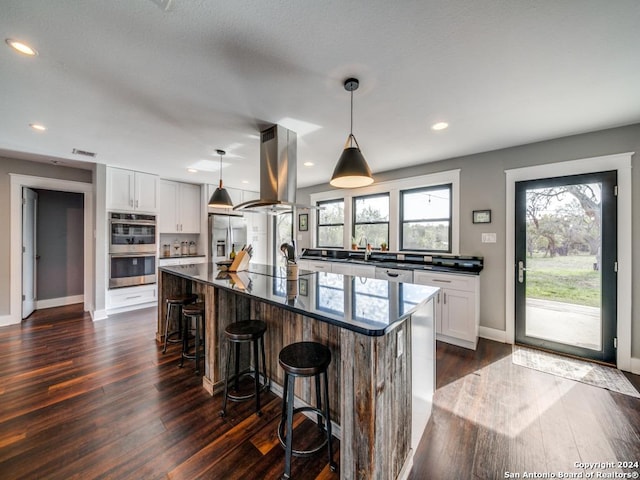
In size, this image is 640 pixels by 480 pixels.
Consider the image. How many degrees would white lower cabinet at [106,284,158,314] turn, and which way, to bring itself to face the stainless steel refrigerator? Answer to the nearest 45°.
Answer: approximately 45° to its left

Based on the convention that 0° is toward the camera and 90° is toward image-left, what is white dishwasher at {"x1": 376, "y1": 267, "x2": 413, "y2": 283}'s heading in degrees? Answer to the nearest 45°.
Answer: approximately 45°

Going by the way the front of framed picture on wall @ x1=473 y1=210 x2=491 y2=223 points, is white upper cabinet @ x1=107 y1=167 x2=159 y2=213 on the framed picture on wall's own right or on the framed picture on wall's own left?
on the framed picture on wall's own right

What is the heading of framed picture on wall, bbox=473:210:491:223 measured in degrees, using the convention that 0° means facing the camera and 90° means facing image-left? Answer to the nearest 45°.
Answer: approximately 0°

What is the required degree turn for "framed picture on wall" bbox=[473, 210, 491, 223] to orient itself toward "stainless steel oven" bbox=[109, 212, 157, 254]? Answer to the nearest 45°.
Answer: approximately 45° to its right

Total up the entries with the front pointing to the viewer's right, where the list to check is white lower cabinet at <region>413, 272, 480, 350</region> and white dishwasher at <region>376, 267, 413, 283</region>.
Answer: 0

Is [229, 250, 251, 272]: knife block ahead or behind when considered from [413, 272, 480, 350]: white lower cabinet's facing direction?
ahead

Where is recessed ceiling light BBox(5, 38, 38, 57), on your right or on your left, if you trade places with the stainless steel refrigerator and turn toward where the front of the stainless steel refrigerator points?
on your right

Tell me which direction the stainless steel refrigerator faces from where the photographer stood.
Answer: facing the viewer and to the right of the viewer
